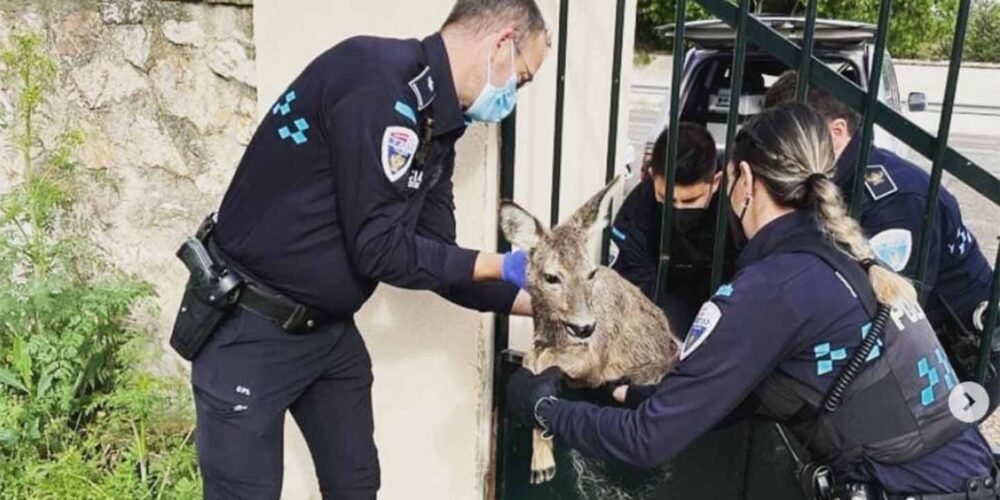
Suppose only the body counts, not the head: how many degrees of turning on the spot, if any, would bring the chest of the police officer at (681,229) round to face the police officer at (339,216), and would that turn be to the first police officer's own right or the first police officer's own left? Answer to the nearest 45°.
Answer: approximately 45° to the first police officer's own right

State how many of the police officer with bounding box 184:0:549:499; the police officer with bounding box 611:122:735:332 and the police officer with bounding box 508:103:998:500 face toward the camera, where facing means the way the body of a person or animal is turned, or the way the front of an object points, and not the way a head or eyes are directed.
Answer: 1

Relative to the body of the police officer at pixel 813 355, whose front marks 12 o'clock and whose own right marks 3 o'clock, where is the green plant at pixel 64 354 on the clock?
The green plant is roughly at 11 o'clock from the police officer.

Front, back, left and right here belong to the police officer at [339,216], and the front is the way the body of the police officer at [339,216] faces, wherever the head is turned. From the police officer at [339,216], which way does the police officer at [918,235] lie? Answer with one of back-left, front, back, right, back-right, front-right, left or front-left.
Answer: front

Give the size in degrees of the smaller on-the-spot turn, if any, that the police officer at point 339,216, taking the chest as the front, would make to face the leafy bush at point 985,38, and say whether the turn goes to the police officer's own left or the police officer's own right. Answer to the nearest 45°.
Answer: approximately 45° to the police officer's own left

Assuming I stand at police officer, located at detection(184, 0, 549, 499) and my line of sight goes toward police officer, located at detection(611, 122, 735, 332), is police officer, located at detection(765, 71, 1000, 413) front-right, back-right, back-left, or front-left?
front-right

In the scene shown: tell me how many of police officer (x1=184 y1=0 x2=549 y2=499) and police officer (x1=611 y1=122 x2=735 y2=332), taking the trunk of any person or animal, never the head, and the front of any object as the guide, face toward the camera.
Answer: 1

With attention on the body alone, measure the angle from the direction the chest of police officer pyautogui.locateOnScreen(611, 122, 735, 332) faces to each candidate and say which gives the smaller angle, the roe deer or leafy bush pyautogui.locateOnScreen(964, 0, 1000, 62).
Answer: the roe deer

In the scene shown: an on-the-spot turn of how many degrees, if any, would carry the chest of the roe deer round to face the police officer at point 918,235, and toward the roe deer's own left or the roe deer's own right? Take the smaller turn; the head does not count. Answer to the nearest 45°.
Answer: approximately 180°

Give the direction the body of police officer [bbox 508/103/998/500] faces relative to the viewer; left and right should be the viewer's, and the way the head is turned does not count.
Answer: facing away from the viewer and to the left of the viewer

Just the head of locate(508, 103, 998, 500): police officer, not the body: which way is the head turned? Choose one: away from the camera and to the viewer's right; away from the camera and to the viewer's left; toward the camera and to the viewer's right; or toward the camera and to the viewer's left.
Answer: away from the camera and to the viewer's left

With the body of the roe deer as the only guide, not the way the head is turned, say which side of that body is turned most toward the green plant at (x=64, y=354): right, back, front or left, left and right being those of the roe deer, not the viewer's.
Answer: right

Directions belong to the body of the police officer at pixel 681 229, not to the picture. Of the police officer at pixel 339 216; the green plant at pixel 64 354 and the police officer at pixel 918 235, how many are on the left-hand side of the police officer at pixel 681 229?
1

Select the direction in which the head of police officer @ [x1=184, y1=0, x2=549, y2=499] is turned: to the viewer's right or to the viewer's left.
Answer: to the viewer's right

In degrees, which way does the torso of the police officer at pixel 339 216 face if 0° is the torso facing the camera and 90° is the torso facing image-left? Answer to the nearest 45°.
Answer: approximately 270°

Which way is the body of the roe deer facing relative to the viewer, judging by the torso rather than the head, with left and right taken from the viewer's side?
facing the viewer and to the left of the viewer

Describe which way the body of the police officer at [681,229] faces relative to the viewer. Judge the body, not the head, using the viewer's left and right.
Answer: facing the viewer
